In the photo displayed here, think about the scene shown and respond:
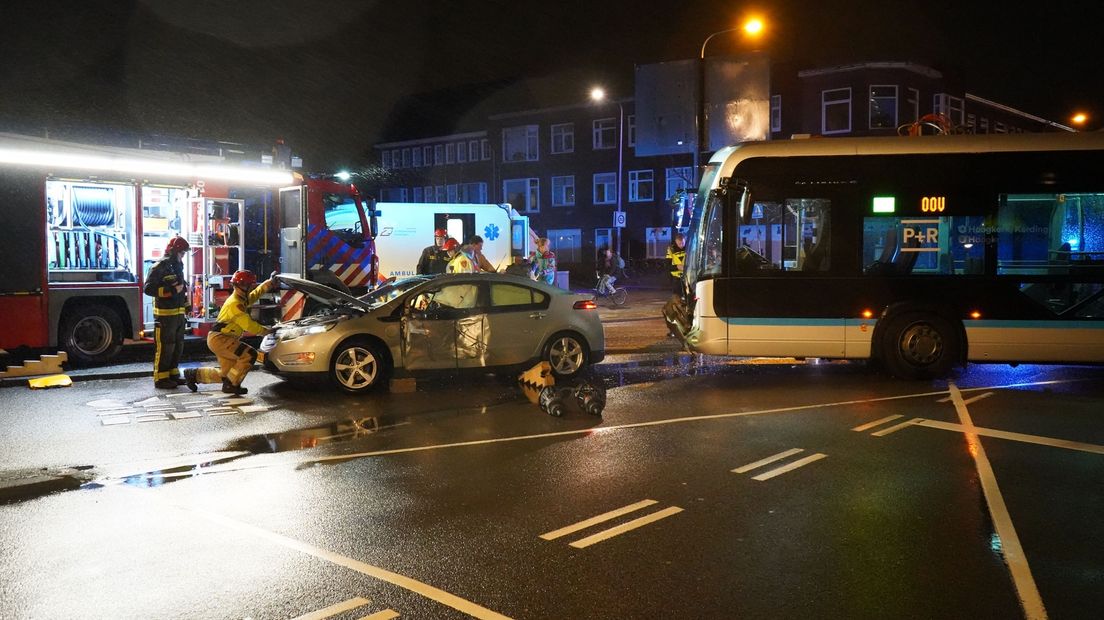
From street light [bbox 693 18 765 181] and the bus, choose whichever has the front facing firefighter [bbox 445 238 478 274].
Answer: the bus

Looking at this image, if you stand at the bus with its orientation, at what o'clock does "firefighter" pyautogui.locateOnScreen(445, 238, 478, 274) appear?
The firefighter is roughly at 12 o'clock from the bus.

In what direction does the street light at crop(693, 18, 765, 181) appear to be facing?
to the viewer's right

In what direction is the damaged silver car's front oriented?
to the viewer's left

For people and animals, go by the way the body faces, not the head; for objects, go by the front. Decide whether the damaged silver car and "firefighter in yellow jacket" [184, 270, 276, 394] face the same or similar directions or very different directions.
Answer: very different directions

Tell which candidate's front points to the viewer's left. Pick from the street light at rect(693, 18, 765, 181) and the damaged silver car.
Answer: the damaged silver car

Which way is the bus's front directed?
to the viewer's left

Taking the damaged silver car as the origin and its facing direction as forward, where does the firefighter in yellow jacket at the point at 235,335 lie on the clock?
The firefighter in yellow jacket is roughly at 12 o'clock from the damaged silver car.

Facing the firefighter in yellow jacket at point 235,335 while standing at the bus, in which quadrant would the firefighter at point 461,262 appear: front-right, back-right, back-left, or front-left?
front-right

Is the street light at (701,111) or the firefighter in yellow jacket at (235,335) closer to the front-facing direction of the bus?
the firefighter in yellow jacket

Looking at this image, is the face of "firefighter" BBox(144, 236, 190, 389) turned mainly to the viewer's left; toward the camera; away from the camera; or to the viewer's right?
to the viewer's right

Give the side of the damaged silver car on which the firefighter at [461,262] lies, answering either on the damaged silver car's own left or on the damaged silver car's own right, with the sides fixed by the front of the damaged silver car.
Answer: on the damaged silver car's own right

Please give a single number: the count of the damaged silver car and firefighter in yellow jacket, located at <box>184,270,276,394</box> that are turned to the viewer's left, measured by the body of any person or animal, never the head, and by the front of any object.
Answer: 1

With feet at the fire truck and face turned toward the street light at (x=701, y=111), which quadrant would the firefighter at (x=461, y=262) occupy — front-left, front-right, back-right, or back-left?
front-right

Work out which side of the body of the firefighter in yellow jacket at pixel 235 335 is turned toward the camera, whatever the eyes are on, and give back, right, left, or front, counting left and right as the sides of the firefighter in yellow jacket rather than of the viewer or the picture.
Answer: right

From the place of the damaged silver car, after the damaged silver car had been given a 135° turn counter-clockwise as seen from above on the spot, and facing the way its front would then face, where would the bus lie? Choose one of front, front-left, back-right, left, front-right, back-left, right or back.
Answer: front-left
